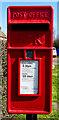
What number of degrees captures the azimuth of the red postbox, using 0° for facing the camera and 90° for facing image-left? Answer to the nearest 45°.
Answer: approximately 0°
